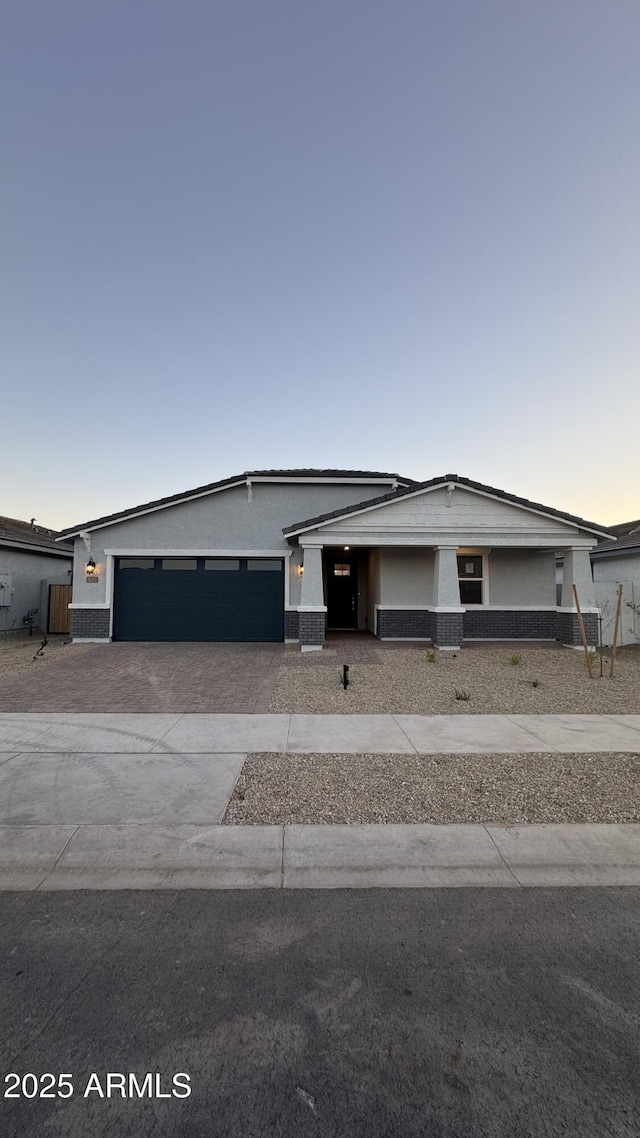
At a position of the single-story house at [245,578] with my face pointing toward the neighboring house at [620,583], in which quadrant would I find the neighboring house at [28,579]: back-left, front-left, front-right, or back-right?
back-left

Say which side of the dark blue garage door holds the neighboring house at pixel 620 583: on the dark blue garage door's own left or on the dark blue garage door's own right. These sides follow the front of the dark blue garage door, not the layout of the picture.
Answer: on the dark blue garage door's own left

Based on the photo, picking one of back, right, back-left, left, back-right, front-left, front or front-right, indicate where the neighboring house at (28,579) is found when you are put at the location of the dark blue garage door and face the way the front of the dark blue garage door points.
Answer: back-right

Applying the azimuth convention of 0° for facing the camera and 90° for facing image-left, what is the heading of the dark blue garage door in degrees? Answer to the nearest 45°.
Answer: approximately 0°

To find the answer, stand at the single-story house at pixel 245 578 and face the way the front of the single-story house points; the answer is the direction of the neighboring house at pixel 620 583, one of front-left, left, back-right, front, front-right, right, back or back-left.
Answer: left

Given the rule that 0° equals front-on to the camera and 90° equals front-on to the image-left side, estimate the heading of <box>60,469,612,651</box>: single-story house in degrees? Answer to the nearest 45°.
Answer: approximately 0°

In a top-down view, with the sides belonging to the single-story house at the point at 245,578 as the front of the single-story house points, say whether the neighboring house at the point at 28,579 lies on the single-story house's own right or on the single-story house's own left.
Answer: on the single-story house's own right
